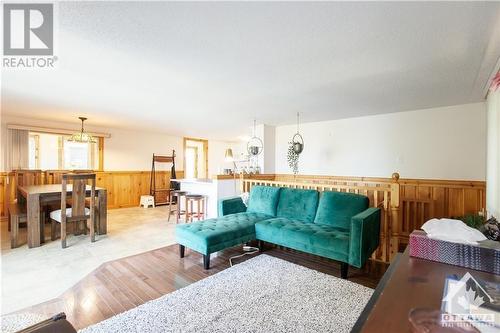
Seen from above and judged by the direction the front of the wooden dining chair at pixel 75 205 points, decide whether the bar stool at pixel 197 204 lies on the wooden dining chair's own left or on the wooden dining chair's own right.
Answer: on the wooden dining chair's own right

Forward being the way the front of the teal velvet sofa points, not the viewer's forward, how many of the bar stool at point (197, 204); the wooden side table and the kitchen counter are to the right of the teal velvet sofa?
2

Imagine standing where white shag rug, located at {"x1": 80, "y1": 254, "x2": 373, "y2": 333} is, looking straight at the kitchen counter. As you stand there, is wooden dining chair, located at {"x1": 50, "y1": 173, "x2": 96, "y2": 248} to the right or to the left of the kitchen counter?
left

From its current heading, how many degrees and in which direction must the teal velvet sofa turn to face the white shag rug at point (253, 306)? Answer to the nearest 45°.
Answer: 0° — it already faces it

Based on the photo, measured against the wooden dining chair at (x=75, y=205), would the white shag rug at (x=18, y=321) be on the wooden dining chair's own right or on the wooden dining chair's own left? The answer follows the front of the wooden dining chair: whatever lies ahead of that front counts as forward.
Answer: on the wooden dining chair's own left

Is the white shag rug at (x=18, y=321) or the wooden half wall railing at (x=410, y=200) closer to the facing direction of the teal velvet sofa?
the white shag rug

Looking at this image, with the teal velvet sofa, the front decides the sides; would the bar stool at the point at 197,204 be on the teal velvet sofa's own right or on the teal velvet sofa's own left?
on the teal velvet sofa's own right

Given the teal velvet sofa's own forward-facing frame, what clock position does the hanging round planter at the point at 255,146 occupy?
The hanging round planter is roughly at 4 o'clock from the teal velvet sofa.

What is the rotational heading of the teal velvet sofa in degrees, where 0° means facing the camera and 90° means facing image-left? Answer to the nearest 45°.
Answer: approximately 45°

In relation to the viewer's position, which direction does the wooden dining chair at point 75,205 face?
facing away from the viewer and to the left of the viewer
